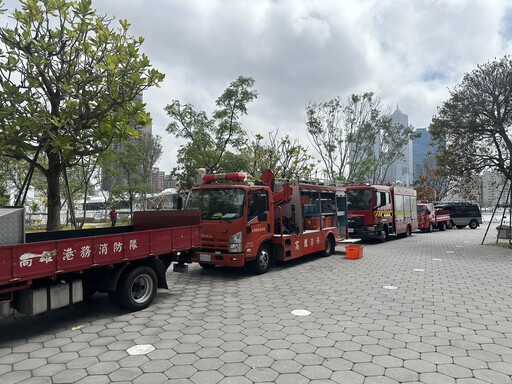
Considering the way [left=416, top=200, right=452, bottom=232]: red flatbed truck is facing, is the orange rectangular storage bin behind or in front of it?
in front

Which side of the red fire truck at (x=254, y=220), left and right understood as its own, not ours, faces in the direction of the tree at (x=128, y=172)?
right

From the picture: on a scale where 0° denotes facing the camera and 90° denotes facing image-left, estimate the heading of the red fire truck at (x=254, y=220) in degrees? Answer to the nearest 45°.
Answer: approximately 45°

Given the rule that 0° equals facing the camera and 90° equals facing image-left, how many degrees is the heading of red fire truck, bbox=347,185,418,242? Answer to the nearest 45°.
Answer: approximately 45°

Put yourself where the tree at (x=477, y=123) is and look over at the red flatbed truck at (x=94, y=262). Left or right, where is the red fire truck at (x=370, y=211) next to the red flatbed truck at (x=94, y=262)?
right

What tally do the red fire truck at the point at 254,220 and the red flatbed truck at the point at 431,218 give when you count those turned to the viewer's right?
0

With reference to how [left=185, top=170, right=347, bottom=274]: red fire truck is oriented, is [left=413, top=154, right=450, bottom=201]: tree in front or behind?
behind

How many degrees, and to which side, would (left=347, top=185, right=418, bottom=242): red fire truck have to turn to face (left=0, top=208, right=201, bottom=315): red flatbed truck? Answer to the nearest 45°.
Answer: approximately 45° to its left

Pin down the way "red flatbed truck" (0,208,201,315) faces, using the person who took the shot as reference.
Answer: facing the viewer and to the left of the viewer

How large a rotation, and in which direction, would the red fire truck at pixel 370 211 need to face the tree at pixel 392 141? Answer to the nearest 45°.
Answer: approximately 135° to its right

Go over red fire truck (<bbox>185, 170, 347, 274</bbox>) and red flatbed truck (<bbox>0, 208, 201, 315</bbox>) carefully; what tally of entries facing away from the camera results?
0

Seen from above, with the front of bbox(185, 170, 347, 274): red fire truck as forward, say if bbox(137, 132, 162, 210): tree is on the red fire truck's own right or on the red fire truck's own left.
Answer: on the red fire truck's own right
